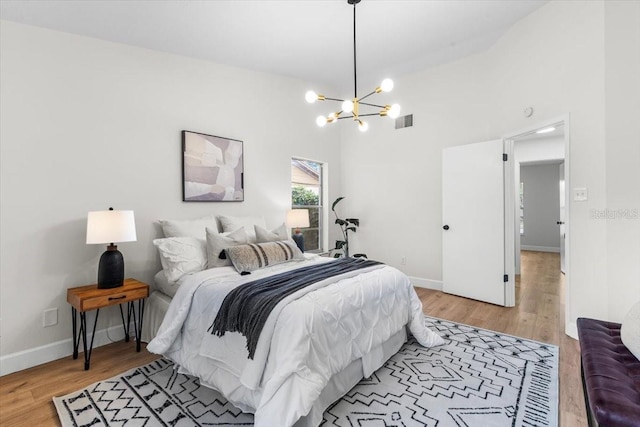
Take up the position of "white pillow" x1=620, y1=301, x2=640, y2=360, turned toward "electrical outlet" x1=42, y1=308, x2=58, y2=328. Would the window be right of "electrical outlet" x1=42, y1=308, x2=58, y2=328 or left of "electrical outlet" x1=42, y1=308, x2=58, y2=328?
right

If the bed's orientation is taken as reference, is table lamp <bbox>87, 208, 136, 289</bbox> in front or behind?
behind

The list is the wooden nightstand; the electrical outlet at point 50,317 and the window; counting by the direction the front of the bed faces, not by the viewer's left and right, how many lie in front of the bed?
0

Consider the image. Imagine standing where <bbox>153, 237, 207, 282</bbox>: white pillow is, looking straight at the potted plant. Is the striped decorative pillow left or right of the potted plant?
right

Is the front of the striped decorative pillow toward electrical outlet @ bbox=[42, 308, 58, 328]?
no

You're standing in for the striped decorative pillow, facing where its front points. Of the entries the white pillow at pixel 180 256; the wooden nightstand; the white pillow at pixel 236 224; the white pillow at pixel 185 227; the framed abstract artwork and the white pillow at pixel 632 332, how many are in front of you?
1

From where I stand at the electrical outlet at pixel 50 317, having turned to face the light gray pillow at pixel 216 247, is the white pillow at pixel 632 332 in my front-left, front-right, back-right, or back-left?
front-right

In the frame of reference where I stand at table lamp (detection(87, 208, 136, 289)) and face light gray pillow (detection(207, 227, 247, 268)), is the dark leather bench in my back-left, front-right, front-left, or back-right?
front-right

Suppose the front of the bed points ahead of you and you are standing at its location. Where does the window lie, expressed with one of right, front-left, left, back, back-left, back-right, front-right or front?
back-left

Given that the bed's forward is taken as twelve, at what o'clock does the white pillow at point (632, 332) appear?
The white pillow is roughly at 11 o'clock from the bed.

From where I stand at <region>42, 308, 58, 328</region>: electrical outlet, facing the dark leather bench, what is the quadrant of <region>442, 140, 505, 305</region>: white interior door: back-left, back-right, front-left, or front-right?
front-left

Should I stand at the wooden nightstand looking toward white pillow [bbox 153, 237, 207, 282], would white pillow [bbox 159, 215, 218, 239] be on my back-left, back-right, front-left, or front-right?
front-left

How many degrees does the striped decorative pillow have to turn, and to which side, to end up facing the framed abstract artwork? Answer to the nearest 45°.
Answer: approximately 180°

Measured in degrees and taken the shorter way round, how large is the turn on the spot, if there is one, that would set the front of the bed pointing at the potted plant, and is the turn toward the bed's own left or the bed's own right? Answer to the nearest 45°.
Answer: approximately 135° to the bed's own left

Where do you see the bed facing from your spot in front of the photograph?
facing the viewer and to the right of the viewer

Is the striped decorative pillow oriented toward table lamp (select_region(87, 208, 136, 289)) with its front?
no

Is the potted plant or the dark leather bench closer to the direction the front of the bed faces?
the dark leather bench

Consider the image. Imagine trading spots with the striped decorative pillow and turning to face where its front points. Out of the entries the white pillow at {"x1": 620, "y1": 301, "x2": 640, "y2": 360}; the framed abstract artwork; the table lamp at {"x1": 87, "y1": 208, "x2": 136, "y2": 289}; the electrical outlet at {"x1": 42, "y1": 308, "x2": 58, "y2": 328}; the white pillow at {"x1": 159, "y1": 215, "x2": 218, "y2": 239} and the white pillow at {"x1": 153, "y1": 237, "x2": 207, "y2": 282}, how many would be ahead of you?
1

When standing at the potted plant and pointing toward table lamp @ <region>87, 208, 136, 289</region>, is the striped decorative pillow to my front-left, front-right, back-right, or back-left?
front-left

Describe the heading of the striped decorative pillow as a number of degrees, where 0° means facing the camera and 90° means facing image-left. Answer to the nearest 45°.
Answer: approximately 315°
